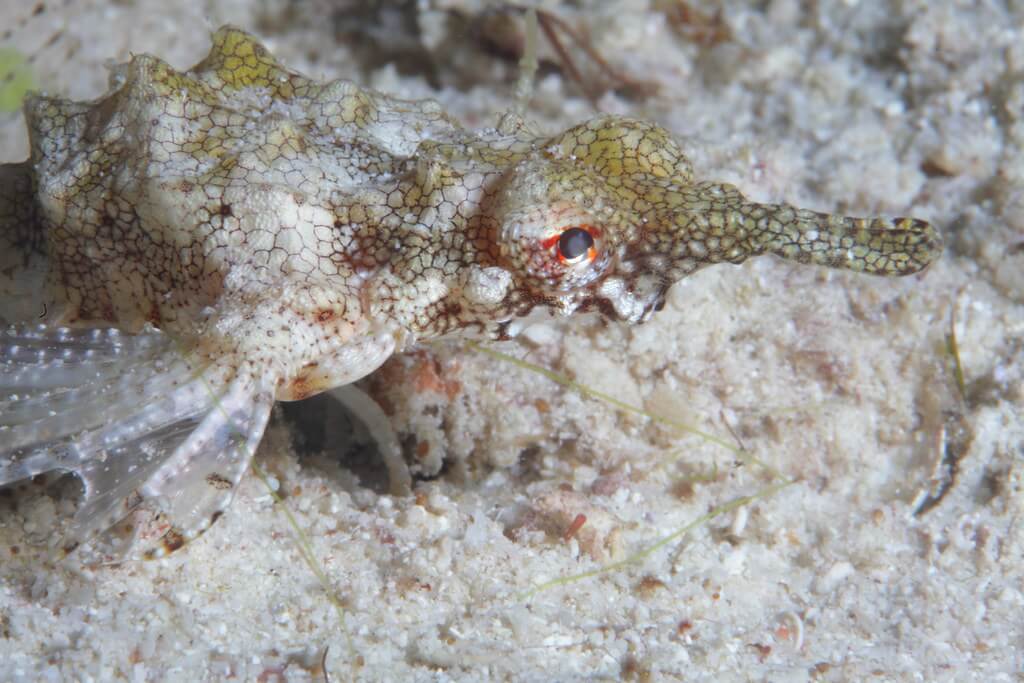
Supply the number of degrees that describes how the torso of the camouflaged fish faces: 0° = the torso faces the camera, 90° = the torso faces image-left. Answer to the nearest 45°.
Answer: approximately 270°
